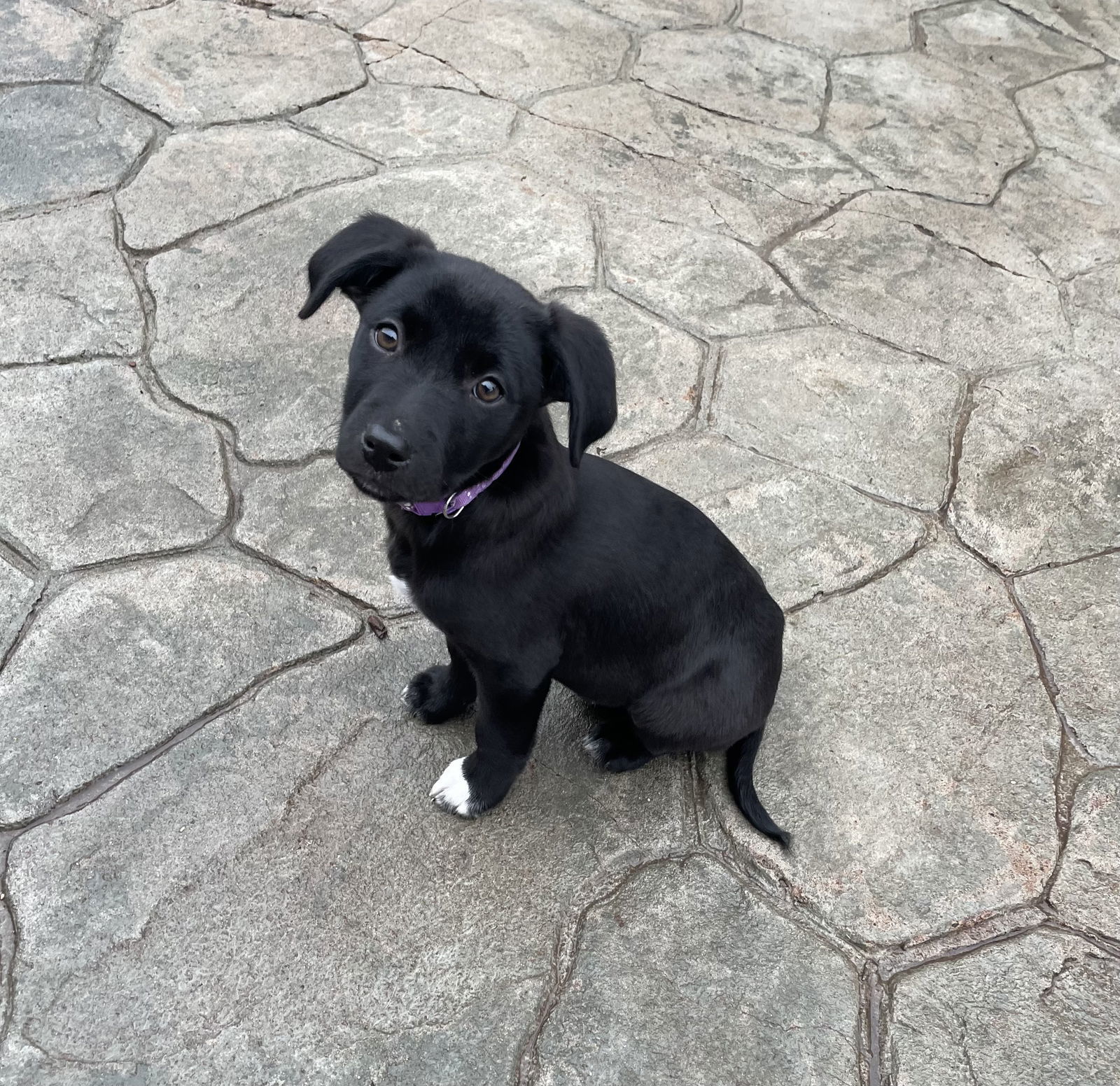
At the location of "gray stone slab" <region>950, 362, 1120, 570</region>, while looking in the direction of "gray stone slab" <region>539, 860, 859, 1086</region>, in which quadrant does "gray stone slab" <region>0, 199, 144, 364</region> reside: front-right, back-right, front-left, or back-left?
front-right

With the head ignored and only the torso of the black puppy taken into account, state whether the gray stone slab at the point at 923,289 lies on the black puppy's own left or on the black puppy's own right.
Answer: on the black puppy's own right

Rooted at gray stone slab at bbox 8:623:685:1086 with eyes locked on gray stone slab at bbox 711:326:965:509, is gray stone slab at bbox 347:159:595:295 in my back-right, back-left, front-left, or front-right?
front-left

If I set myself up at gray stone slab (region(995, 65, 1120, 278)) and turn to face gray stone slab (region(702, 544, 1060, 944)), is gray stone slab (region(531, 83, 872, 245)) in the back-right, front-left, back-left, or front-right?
front-right

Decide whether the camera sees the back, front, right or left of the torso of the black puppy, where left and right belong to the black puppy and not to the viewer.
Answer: left

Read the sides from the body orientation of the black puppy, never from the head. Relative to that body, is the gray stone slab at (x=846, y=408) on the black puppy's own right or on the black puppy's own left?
on the black puppy's own right

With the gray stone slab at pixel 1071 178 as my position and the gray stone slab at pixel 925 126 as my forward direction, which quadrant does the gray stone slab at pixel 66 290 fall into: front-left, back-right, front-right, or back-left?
front-left

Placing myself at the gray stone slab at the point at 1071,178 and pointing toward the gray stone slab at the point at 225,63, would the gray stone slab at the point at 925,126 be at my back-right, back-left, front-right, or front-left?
front-right

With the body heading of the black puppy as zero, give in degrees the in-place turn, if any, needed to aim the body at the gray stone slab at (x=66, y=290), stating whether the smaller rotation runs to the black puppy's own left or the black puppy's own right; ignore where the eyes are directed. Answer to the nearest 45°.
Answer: approximately 45° to the black puppy's own right

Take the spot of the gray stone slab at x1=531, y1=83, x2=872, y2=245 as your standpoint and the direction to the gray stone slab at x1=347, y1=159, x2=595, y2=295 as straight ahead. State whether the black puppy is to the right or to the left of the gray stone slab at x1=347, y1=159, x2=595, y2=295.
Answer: left
